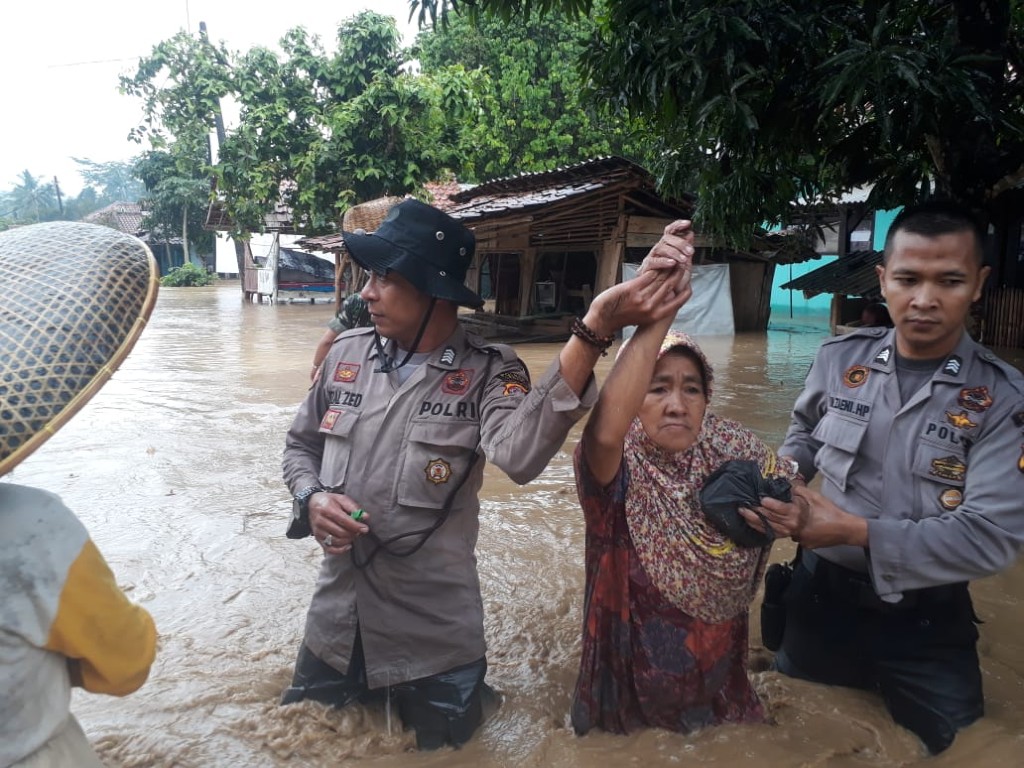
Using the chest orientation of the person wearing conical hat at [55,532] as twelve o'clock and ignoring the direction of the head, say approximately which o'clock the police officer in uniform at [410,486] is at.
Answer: The police officer in uniform is roughly at 2 o'clock from the person wearing conical hat.

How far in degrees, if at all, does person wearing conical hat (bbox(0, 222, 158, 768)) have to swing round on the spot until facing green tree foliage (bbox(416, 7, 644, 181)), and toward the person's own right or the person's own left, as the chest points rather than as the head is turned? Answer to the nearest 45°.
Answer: approximately 45° to the person's own right

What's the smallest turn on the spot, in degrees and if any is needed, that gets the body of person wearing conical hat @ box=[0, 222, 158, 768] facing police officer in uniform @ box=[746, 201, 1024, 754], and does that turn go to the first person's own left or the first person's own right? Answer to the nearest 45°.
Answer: approximately 90° to the first person's own right

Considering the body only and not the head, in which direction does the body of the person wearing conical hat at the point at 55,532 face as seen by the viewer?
away from the camera

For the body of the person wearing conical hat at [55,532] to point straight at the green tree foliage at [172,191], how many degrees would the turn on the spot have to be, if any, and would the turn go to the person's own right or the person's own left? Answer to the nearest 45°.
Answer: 0° — they already face it

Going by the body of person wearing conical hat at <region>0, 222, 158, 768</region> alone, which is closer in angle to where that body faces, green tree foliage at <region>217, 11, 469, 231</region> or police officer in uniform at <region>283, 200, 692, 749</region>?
the green tree foliage
